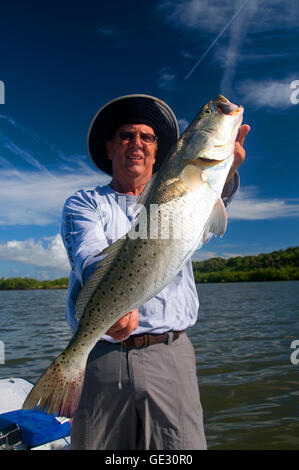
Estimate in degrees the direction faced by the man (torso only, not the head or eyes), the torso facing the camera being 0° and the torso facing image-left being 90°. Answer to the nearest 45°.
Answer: approximately 0°
